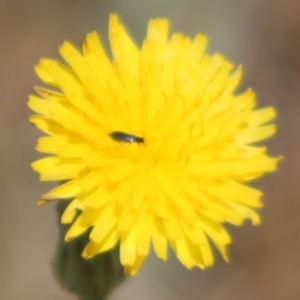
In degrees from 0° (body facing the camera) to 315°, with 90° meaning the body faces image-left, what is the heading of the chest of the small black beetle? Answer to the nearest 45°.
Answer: approximately 270°
